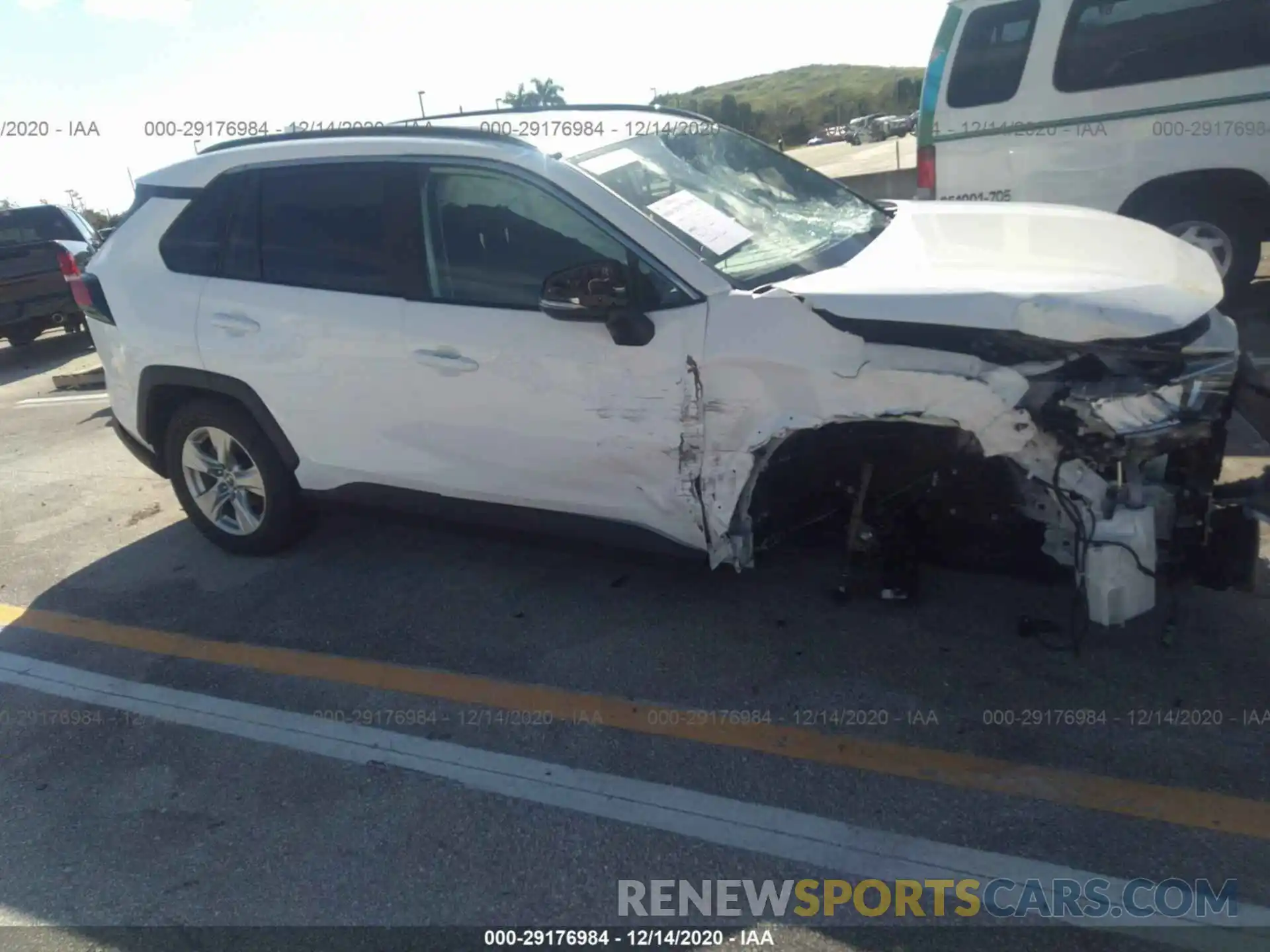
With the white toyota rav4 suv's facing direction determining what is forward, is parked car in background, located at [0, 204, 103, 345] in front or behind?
behind

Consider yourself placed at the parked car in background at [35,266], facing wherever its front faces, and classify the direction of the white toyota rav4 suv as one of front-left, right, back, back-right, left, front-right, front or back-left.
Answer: back-right

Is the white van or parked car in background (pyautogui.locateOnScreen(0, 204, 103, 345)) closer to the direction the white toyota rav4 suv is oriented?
the white van

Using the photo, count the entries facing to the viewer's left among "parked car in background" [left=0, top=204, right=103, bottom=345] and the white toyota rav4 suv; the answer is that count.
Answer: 0

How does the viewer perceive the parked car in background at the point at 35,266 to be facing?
facing away from the viewer and to the right of the viewer

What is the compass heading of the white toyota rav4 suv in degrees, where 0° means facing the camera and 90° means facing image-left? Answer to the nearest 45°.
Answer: approximately 315°

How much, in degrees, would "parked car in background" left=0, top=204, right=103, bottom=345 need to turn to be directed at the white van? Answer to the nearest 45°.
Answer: approximately 90° to its right
